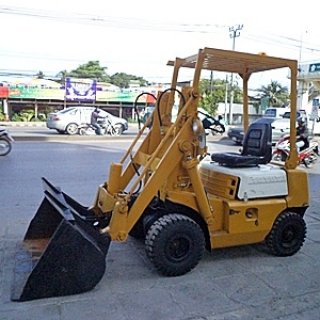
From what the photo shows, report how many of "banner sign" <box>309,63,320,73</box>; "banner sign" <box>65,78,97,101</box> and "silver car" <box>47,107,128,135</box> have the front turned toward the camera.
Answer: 2

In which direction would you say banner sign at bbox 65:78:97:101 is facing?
toward the camera

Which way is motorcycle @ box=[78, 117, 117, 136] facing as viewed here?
to the viewer's right

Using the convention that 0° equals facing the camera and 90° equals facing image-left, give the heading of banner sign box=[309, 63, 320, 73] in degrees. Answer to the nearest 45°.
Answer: approximately 0°

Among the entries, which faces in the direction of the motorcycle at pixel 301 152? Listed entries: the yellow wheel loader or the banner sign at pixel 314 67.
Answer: the banner sign

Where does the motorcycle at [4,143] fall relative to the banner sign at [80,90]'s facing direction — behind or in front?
in front

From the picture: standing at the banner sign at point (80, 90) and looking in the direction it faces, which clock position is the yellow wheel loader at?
The yellow wheel loader is roughly at 12 o'clock from the banner sign.

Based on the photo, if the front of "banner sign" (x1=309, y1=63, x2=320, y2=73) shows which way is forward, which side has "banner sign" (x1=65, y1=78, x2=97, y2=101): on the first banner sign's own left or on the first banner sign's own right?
on the first banner sign's own right

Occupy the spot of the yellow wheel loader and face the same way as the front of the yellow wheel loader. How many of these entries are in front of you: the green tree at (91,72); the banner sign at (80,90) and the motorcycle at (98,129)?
0

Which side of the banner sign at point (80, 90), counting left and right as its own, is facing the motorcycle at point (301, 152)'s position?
front

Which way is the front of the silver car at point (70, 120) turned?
to the viewer's right

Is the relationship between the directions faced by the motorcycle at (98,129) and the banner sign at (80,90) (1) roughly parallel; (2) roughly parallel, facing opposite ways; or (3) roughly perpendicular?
roughly perpendicular
